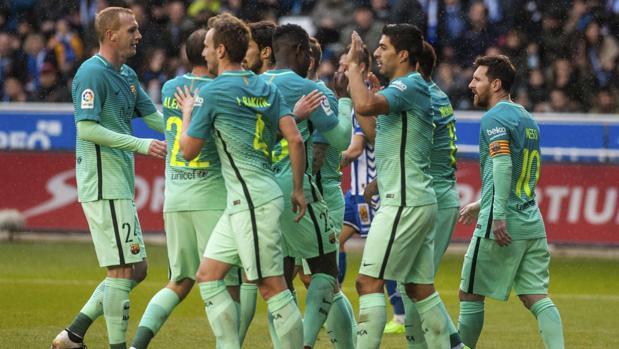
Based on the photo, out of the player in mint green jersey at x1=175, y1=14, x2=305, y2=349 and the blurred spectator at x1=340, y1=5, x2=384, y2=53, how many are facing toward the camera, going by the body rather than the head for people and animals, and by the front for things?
1

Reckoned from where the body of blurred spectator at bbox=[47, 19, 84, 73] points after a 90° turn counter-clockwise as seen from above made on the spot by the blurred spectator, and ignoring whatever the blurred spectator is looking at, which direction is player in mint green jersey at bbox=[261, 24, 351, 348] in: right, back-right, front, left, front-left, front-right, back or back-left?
right

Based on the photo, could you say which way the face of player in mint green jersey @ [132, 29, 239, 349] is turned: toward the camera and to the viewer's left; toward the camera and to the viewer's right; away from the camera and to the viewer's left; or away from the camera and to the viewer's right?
away from the camera and to the viewer's right

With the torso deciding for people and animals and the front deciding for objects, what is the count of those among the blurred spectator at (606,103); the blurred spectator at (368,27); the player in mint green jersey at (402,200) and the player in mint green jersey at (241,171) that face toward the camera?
2

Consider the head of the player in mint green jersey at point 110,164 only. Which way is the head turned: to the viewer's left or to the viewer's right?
to the viewer's right

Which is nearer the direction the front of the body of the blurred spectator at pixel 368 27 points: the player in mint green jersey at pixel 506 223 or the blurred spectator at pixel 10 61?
the player in mint green jersey

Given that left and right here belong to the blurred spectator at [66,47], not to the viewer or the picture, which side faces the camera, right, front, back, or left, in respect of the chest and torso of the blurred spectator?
front

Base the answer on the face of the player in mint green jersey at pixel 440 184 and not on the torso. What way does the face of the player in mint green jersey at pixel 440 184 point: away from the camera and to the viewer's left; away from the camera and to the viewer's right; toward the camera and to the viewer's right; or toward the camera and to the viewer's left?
away from the camera and to the viewer's left
